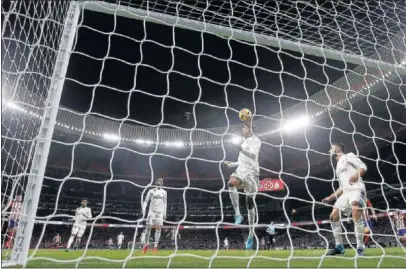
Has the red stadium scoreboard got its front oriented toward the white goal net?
yes

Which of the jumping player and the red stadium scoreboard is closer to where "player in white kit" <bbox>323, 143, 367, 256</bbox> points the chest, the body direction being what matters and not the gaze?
the jumping player

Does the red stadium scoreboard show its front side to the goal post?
yes

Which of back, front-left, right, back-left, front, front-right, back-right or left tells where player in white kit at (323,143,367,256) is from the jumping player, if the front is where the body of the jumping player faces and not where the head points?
back-left

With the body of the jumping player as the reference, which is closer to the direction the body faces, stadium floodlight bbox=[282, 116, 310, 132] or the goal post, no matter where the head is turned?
the goal post

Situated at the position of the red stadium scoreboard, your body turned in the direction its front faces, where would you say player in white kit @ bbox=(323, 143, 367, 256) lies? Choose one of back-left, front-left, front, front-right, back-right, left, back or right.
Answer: front

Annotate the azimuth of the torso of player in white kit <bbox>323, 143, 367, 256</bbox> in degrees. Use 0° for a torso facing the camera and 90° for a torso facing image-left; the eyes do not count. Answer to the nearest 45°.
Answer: approximately 45°

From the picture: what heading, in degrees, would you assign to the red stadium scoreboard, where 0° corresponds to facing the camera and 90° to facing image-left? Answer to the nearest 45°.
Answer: approximately 0°

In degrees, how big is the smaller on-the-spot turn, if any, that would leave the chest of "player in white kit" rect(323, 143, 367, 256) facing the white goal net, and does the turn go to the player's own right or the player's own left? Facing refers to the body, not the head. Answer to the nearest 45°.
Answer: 0° — they already face it

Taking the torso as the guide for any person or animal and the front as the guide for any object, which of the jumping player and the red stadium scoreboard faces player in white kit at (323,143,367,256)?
the red stadium scoreboard

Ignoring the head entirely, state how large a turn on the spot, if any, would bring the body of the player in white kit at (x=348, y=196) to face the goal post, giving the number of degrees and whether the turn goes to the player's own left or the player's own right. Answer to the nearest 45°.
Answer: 0° — they already face it

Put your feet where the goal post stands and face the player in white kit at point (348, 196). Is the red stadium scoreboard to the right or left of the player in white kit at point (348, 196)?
left
